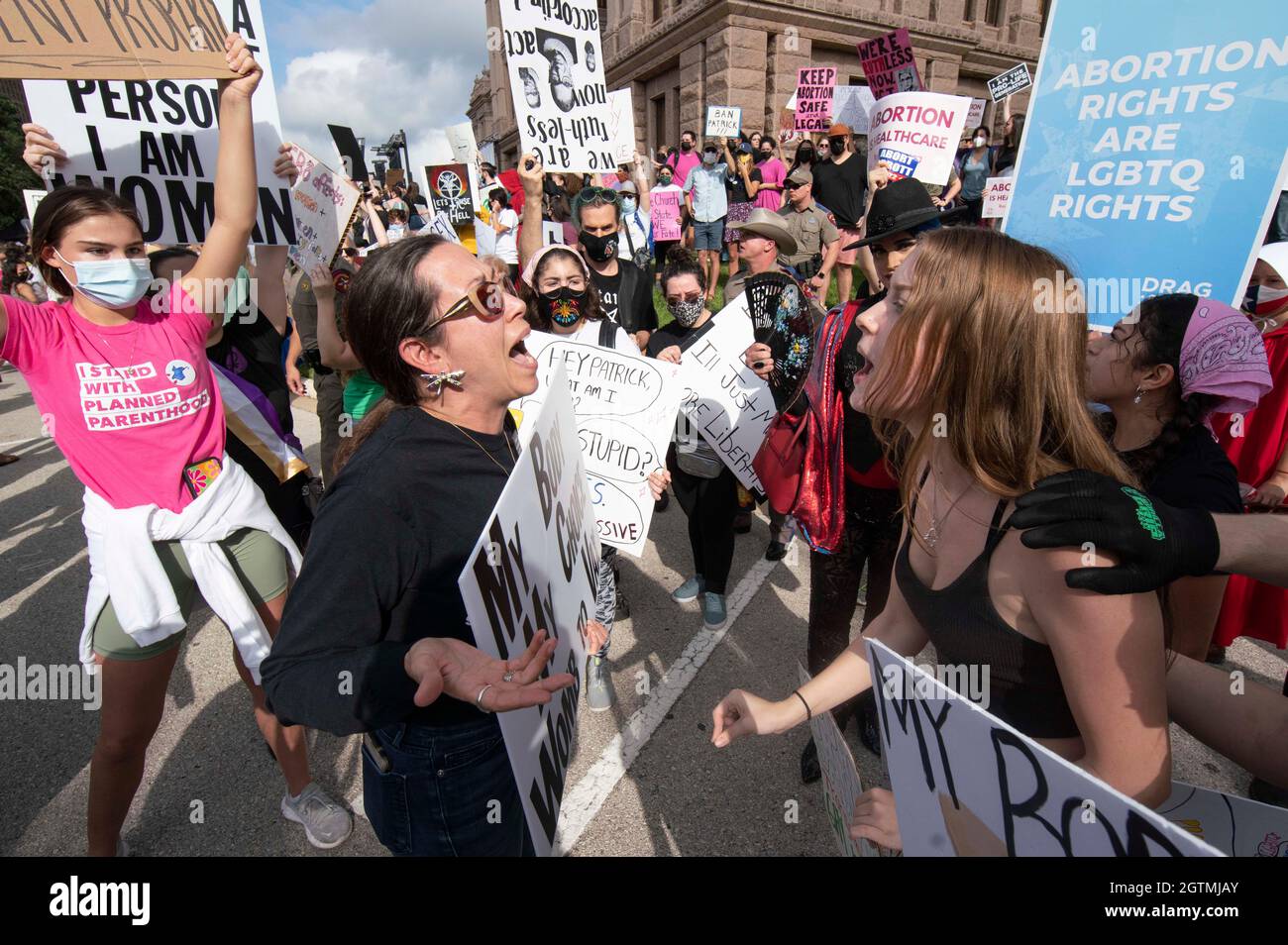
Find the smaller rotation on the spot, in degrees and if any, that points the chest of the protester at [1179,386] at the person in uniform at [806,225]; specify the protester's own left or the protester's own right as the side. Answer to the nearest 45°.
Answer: approximately 45° to the protester's own right

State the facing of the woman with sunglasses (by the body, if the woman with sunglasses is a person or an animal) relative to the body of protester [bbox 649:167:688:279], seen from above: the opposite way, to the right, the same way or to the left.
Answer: to the left

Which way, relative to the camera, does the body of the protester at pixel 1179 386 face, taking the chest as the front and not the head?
to the viewer's left

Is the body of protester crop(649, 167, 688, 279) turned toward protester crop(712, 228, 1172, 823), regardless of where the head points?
yes

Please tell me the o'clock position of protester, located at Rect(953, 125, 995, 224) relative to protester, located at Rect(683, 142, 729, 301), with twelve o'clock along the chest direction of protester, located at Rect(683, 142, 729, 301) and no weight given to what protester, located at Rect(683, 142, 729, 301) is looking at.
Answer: protester, located at Rect(953, 125, 995, 224) is roughly at 9 o'clock from protester, located at Rect(683, 142, 729, 301).

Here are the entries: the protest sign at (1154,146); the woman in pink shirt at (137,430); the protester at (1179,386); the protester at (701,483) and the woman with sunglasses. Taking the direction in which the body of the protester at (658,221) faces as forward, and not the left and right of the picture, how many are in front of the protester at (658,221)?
5

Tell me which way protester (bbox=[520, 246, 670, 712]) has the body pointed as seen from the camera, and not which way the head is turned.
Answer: toward the camera

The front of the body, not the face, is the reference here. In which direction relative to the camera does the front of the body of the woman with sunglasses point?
to the viewer's right

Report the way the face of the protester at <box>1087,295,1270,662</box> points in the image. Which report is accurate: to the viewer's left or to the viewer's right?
to the viewer's left

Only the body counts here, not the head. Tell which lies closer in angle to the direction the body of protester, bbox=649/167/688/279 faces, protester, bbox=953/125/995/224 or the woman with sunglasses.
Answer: the woman with sunglasses

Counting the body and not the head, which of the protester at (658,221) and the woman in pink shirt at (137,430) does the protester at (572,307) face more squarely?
the woman in pink shirt

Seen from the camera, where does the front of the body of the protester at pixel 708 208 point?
toward the camera

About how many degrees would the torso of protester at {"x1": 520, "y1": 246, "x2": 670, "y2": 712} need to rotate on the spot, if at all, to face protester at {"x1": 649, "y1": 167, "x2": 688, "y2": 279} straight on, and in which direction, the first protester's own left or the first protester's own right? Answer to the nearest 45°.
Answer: approximately 180°
